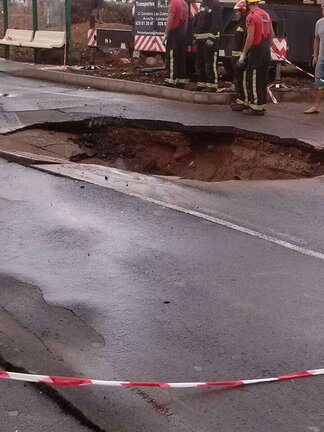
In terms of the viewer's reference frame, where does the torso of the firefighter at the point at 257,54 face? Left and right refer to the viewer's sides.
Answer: facing away from the viewer and to the left of the viewer

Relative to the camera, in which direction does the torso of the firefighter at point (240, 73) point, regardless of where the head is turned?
to the viewer's left

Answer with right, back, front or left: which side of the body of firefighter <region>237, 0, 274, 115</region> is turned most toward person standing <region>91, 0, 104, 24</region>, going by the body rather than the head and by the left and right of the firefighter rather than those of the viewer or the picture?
front

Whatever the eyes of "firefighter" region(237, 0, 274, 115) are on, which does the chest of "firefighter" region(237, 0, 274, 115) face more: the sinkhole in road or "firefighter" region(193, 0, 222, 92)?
the firefighter

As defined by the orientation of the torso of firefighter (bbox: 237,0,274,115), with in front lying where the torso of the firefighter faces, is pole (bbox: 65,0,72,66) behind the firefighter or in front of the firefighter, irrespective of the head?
in front

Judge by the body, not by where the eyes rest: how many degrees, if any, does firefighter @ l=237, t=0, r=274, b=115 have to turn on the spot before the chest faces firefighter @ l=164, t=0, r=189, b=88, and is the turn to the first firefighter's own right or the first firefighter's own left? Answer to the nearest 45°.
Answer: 0° — they already face them

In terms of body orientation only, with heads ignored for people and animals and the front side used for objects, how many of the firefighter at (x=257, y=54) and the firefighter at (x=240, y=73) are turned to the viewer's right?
0

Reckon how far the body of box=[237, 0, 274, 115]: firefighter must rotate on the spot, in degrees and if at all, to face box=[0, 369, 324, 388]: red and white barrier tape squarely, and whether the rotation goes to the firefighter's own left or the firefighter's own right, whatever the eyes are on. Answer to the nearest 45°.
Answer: approximately 135° to the firefighter's own left
